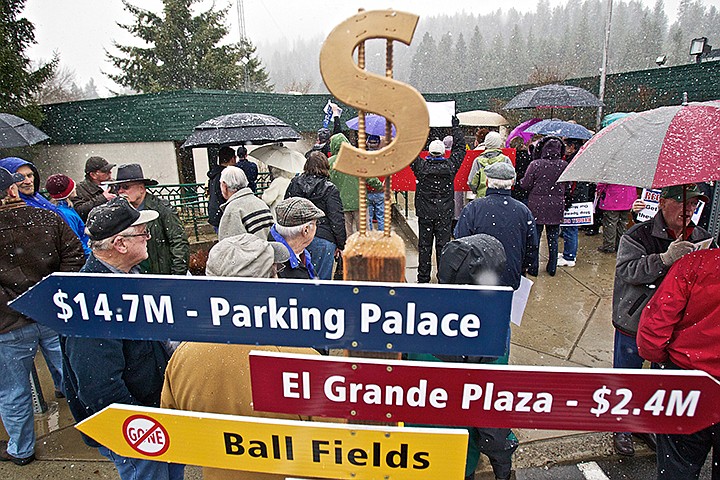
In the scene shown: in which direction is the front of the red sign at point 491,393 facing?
toward the camera

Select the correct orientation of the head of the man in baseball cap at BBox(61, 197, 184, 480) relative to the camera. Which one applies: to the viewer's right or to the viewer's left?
to the viewer's right

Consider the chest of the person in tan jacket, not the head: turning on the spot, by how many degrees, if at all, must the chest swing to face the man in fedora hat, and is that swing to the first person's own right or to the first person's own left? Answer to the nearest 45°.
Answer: approximately 45° to the first person's own left

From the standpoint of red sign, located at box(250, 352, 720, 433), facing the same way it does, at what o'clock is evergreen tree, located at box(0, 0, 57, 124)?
The evergreen tree is roughly at 4 o'clock from the red sign.

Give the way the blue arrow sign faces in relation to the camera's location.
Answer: facing the viewer

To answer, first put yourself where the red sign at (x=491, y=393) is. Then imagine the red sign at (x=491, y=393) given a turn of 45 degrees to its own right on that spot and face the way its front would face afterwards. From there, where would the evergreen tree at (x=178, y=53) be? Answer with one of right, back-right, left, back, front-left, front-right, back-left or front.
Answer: right

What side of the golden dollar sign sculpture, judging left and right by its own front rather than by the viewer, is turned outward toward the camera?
front

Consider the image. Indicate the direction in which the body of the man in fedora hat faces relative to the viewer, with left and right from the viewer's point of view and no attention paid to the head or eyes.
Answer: facing the viewer and to the left of the viewer

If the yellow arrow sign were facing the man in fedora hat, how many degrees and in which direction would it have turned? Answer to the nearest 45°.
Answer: approximately 180°

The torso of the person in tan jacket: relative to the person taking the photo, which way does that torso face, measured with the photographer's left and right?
facing away from the viewer and to the right of the viewer

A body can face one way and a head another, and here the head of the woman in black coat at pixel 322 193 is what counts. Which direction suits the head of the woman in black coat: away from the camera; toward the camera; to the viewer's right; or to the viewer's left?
away from the camera

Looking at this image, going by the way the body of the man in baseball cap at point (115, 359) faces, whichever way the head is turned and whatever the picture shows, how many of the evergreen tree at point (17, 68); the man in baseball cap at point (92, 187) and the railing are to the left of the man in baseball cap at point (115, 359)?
3

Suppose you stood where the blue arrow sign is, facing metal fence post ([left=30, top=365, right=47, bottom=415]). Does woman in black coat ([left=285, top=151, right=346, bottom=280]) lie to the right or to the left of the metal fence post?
right
